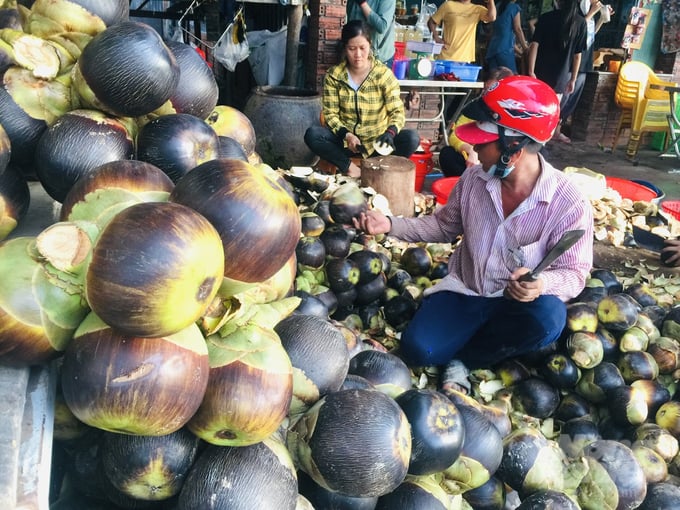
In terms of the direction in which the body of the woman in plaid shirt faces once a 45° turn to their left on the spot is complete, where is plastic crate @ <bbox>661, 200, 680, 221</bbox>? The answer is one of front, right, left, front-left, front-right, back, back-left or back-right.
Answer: front-left

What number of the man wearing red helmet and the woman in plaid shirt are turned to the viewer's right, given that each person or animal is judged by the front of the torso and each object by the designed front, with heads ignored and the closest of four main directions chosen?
0

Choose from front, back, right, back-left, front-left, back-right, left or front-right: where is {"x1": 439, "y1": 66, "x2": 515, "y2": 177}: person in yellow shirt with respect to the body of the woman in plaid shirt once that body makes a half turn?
right

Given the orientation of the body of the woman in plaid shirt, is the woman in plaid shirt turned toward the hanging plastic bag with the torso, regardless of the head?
no

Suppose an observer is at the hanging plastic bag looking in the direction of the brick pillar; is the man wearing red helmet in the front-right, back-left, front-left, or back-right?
front-right

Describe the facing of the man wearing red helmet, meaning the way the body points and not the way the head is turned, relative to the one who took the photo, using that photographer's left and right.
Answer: facing the viewer and to the left of the viewer

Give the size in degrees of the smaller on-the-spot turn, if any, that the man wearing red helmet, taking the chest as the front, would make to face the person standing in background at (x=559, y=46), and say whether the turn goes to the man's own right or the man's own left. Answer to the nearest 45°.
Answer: approximately 135° to the man's own right

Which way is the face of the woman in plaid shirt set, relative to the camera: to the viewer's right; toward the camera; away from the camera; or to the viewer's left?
toward the camera

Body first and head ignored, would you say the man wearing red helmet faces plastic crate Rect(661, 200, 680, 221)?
no

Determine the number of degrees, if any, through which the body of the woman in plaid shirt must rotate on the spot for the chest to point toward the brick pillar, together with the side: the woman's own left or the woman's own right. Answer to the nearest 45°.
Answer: approximately 180°

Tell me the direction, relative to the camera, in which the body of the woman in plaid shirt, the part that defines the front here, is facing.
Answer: toward the camera

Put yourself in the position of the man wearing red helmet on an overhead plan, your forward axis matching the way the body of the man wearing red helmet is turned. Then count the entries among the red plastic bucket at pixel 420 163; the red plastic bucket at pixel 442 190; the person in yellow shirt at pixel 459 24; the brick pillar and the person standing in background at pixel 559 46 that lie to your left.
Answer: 0

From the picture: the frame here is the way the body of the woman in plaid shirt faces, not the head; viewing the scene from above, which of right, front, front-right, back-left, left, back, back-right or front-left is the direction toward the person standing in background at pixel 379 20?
back

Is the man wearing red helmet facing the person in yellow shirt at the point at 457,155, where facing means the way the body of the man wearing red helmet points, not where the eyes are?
no

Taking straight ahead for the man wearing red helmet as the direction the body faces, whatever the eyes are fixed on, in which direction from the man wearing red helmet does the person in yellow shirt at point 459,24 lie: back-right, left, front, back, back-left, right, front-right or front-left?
back-right
